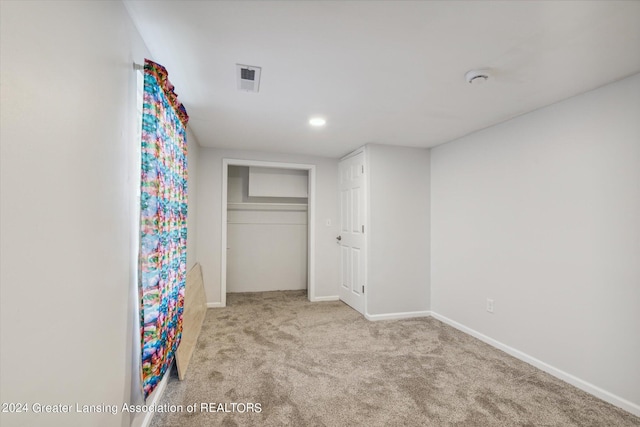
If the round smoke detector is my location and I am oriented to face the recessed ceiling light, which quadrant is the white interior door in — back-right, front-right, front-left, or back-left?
front-right

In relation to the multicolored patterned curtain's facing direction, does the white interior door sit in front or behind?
in front

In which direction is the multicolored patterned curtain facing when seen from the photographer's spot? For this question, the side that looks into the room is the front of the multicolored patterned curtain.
facing to the right of the viewer

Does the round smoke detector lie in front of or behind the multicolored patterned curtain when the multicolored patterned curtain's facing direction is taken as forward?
in front

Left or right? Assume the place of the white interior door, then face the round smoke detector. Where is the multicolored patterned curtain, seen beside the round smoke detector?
right
